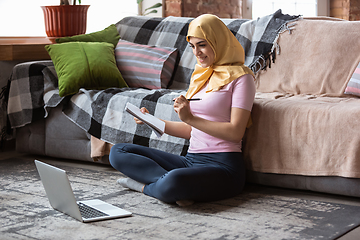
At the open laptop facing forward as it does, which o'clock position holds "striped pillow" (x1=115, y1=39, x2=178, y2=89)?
The striped pillow is roughly at 11 o'clock from the open laptop.

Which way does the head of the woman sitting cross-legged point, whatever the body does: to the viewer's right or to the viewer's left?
to the viewer's left

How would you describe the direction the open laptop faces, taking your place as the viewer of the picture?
facing away from the viewer and to the right of the viewer

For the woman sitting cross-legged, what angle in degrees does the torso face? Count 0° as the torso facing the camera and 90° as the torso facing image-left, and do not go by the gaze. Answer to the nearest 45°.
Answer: approximately 45°

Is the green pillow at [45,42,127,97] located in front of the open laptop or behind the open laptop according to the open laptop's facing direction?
in front

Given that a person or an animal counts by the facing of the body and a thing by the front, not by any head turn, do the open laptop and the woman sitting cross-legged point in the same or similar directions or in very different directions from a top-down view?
very different directions

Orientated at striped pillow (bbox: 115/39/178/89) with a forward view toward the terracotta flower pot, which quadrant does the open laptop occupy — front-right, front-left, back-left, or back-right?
back-left
